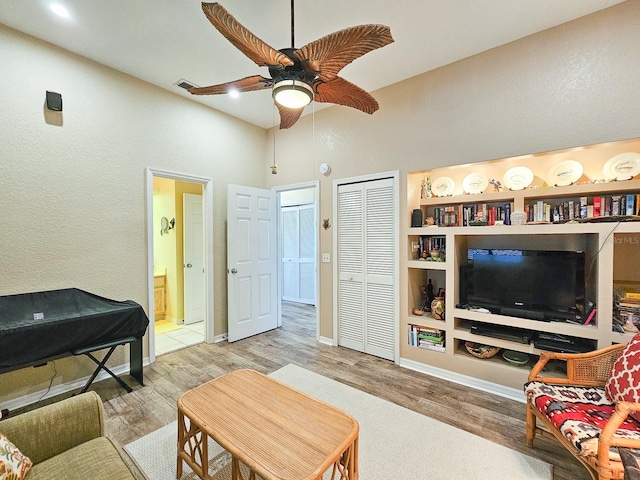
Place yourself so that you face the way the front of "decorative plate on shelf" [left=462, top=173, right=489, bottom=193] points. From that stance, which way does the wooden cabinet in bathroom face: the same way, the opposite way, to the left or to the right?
to the left

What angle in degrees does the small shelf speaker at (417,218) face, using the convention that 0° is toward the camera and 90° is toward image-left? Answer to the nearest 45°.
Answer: approximately 0°

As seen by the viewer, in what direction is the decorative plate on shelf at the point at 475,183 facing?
toward the camera

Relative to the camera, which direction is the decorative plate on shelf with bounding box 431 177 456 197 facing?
toward the camera

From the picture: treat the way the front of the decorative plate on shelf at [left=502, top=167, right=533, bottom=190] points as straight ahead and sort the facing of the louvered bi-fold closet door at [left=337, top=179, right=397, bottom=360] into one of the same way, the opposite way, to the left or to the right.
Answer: the same way

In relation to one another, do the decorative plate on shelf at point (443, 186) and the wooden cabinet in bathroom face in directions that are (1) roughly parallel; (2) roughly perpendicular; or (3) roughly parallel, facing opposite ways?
roughly perpendicular

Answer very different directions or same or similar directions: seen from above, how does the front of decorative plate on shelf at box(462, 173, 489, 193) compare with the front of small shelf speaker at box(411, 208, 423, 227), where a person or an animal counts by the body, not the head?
same or similar directions

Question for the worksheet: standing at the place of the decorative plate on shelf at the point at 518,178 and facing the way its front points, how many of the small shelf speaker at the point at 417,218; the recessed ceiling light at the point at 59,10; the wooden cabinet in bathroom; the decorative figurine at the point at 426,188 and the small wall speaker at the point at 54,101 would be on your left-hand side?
0

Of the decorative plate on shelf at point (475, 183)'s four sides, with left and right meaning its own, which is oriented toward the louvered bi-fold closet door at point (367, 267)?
right

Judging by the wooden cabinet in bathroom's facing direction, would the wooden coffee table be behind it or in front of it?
in front

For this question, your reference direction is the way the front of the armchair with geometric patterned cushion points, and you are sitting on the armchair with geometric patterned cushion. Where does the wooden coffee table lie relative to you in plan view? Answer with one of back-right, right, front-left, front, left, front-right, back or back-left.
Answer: front

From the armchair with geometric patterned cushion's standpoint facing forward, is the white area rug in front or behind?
in front

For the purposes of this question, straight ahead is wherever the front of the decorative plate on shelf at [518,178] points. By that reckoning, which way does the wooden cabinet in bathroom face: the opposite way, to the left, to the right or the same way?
to the left

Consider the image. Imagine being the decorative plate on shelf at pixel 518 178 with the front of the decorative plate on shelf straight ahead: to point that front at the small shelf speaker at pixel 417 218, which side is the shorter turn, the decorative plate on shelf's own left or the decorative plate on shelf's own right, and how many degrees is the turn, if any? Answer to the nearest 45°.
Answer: approximately 90° to the decorative plate on shelf's own right

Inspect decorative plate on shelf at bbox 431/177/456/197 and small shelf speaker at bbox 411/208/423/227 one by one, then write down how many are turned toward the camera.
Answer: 2

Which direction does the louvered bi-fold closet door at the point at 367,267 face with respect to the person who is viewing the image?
facing the viewer and to the left of the viewer

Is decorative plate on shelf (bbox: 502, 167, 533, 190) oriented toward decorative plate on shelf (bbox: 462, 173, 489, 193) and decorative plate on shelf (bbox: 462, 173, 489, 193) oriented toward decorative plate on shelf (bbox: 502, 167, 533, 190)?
no

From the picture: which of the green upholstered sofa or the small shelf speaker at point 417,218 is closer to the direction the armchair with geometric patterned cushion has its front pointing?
the green upholstered sofa

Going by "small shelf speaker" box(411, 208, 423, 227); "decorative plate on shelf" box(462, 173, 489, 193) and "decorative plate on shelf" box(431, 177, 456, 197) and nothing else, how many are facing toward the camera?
3

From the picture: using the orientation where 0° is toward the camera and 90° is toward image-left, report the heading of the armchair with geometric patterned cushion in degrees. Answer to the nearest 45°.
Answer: approximately 45°

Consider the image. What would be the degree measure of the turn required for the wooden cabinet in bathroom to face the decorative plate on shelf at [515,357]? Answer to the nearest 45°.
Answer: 0° — it already faces it
